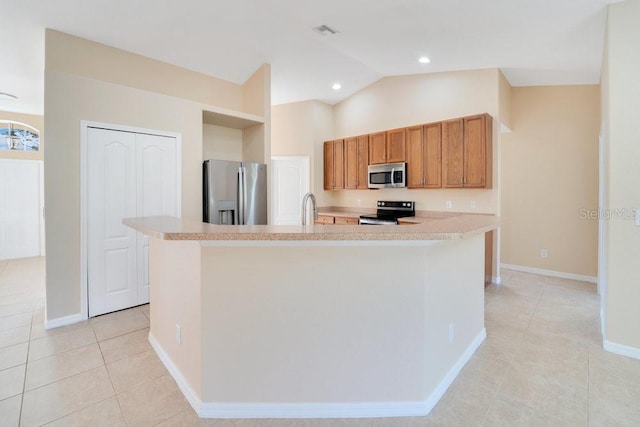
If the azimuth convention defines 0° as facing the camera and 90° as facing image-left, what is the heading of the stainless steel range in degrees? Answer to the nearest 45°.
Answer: approximately 45°

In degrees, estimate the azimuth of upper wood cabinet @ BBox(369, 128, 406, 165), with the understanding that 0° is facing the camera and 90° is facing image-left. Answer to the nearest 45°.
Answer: approximately 45°

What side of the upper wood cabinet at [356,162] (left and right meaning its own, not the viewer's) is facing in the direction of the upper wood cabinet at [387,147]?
left

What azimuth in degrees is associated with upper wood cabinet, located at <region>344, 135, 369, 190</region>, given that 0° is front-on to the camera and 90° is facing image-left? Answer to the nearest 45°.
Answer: approximately 45°

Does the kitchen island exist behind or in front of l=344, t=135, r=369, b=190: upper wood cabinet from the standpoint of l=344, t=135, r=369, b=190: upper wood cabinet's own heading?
in front

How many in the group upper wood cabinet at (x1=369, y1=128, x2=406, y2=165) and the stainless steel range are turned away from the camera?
0

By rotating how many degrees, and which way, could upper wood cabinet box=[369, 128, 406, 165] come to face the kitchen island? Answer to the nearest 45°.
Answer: approximately 45° to its left

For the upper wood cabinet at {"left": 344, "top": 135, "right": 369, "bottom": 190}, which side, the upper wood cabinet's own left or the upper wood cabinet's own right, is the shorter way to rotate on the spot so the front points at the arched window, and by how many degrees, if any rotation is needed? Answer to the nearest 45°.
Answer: approximately 45° to the upper wood cabinet's own right

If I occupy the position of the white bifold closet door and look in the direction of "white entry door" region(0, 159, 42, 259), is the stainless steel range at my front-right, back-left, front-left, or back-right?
back-right
